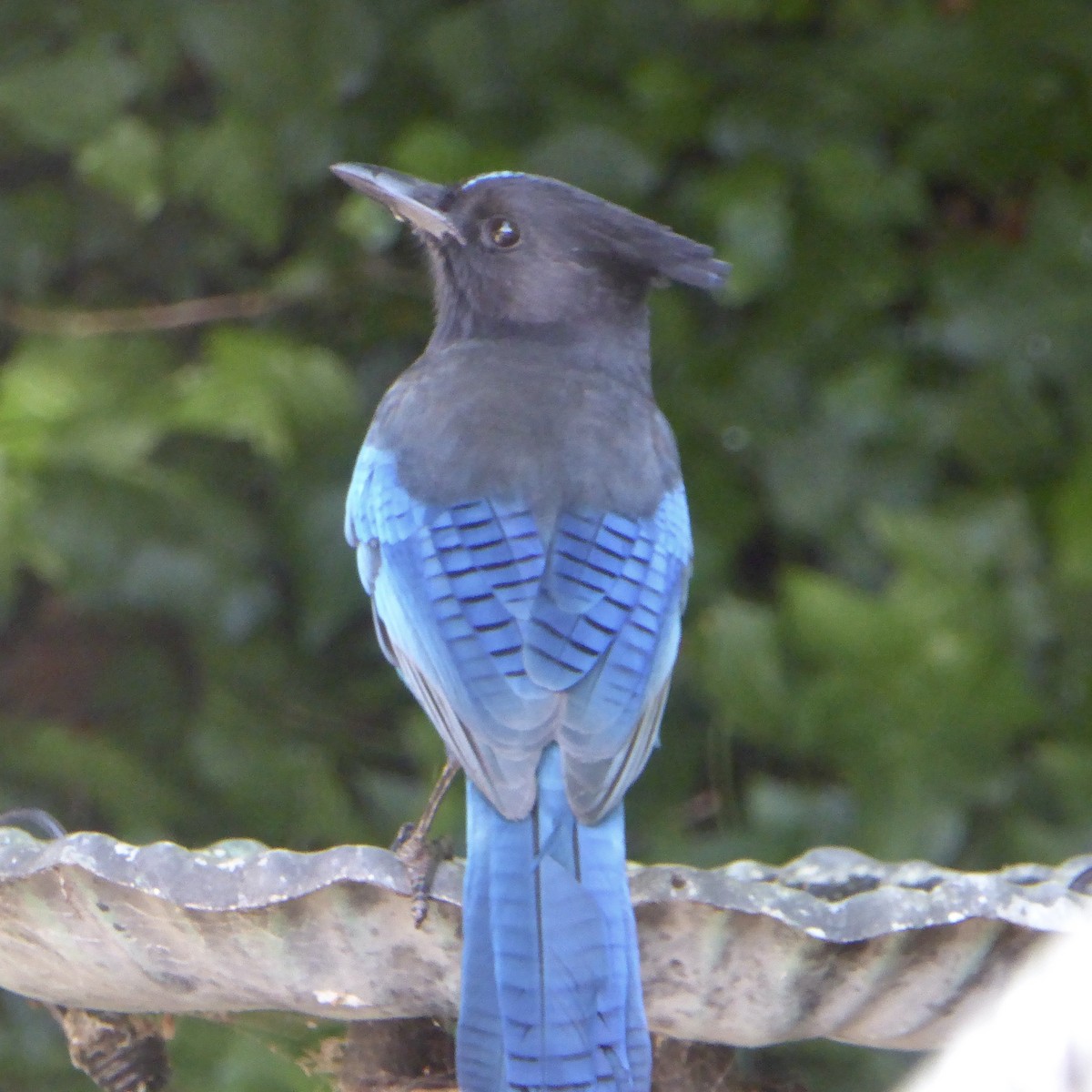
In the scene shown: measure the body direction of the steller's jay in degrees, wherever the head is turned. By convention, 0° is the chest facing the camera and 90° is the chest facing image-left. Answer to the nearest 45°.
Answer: approximately 180°

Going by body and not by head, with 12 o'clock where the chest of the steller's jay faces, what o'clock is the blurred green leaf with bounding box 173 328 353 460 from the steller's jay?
The blurred green leaf is roughly at 11 o'clock from the steller's jay.
